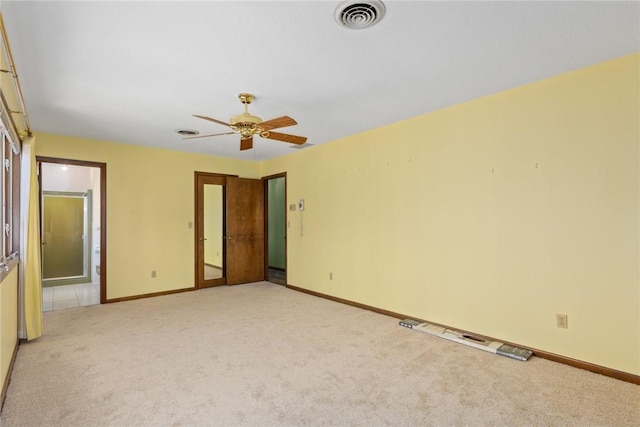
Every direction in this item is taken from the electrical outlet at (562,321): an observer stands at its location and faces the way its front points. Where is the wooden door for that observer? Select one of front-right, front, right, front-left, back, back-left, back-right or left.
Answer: right

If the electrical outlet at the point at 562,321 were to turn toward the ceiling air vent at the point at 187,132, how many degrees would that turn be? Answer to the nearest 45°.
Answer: approximately 90° to its right

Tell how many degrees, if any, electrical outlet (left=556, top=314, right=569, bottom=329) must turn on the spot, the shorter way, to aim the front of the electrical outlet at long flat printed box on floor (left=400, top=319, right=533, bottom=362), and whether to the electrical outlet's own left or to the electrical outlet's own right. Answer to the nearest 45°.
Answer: approximately 90° to the electrical outlet's own right
